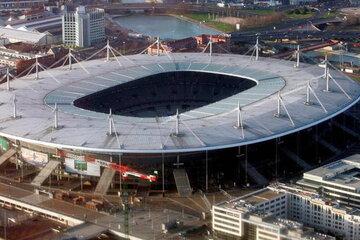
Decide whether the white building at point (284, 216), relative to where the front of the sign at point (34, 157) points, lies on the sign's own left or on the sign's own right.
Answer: on the sign's own left

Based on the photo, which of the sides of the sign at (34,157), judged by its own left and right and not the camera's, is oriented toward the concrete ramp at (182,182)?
left

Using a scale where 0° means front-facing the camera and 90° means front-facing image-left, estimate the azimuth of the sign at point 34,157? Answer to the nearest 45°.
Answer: approximately 45°

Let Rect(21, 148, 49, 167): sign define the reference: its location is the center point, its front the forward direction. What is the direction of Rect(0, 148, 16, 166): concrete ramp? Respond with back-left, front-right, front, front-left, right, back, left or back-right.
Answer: right

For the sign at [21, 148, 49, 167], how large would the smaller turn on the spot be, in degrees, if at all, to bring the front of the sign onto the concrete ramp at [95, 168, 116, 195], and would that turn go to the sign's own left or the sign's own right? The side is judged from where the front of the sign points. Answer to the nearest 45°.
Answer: approximately 90° to the sign's own left

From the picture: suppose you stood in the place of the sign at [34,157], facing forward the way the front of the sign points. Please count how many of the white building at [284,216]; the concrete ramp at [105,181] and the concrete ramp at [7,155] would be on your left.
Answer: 2

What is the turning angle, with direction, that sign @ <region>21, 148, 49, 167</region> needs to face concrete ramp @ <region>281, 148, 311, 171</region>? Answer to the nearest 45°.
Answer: approximately 135° to its left

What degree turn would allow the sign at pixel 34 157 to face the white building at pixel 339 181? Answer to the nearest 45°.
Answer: approximately 90° to its left

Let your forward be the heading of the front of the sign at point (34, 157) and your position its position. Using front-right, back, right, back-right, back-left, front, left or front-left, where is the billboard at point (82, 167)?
left

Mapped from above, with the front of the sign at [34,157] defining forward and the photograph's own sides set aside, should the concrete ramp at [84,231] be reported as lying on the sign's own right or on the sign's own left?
on the sign's own left

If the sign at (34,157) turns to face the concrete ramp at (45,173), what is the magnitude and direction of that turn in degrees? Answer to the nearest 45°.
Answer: approximately 45° to its left

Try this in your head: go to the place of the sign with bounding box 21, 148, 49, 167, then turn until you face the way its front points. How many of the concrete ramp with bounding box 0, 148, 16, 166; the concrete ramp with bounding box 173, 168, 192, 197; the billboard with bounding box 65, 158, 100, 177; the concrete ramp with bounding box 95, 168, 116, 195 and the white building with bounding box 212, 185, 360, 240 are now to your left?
4
